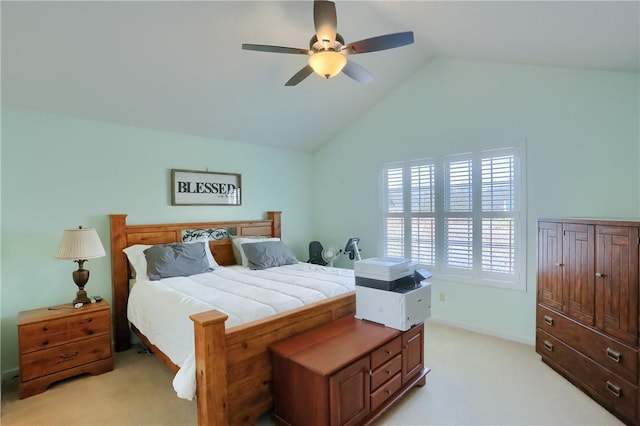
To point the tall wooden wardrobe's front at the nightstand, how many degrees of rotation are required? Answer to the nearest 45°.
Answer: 0° — it already faces it

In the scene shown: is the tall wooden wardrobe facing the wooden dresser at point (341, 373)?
yes

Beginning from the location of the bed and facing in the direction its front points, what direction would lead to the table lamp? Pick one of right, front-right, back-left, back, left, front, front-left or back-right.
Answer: back

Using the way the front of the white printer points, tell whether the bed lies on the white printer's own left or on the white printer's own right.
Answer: on the white printer's own right

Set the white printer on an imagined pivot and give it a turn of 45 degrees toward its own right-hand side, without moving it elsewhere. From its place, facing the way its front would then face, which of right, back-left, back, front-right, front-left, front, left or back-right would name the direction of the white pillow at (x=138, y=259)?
right

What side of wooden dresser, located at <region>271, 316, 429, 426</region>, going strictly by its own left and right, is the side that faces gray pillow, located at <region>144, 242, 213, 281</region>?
back

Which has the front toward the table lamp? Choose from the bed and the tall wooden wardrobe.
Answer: the tall wooden wardrobe

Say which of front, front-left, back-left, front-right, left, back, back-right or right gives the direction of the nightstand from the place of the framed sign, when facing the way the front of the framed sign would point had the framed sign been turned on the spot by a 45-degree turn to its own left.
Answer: back-right
